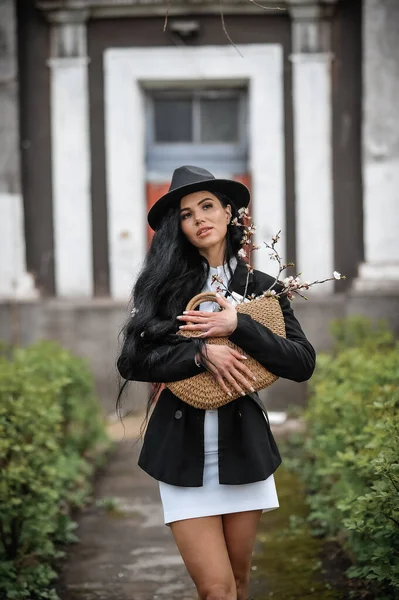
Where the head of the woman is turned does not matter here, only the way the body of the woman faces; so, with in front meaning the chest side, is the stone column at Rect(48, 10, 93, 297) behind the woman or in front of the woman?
behind

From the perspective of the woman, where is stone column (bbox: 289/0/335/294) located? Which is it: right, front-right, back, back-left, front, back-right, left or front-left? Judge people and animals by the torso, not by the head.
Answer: back

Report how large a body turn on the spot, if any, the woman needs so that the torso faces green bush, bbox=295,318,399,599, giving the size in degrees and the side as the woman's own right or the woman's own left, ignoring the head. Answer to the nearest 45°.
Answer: approximately 135° to the woman's own left

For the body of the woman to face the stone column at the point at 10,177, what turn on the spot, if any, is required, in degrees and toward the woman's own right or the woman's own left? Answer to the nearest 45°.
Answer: approximately 180°

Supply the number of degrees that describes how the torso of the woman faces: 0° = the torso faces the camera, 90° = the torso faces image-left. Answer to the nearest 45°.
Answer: approximately 0°

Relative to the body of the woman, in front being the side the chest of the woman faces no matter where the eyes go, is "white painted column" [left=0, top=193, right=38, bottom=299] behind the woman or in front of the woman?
behind

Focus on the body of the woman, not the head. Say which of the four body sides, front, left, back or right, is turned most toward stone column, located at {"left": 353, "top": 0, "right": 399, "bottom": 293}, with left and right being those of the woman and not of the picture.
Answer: back
